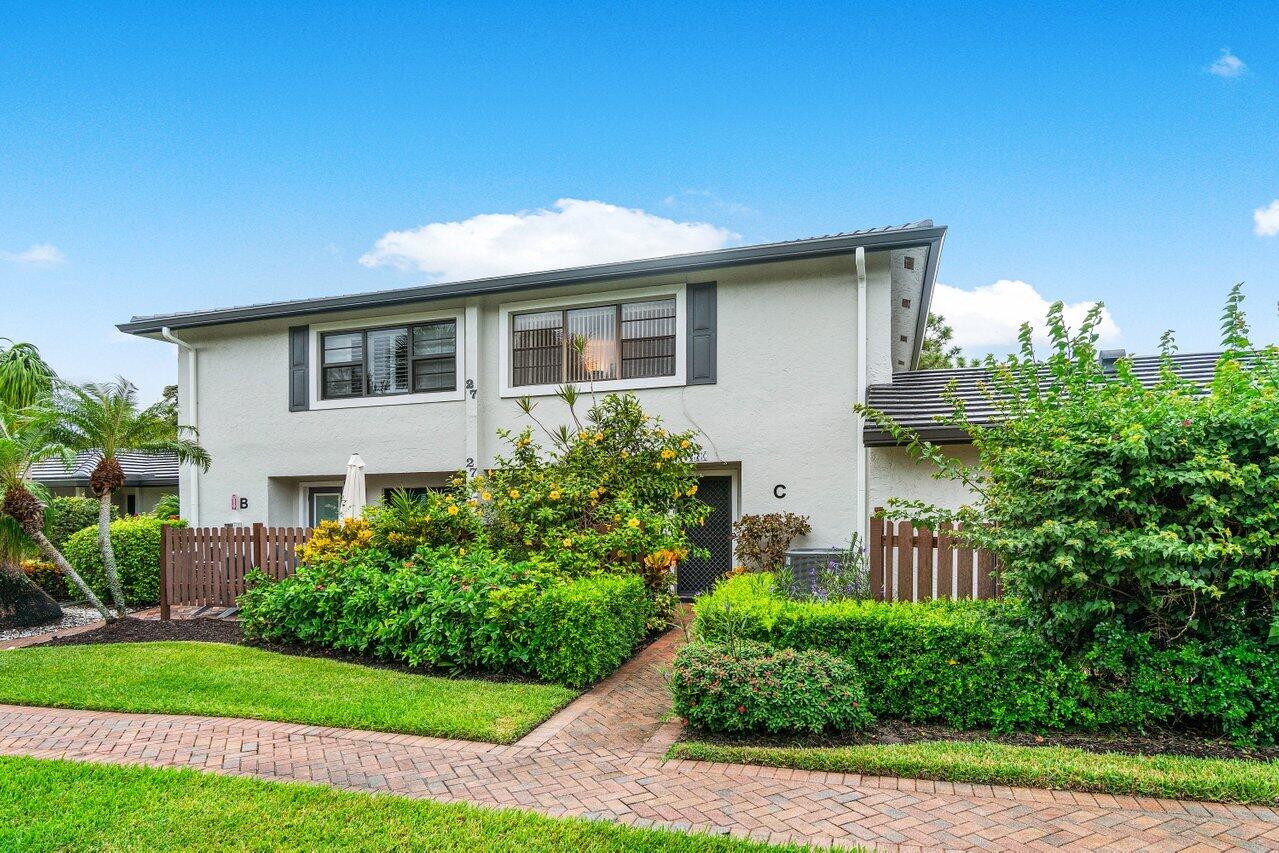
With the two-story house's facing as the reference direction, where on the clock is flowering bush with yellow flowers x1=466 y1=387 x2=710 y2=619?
The flowering bush with yellow flowers is roughly at 12 o'clock from the two-story house.

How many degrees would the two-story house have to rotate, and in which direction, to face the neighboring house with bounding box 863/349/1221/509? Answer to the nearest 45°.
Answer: approximately 45° to its left

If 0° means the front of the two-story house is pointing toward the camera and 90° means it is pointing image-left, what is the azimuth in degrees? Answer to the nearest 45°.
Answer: approximately 0°

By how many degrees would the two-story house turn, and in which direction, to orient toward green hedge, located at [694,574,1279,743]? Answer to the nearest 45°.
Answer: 0° — it already faces it
